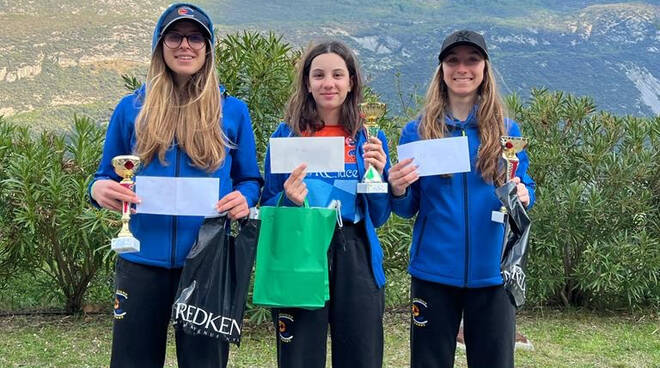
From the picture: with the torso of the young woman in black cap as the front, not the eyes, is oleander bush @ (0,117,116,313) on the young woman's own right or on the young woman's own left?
on the young woman's own right

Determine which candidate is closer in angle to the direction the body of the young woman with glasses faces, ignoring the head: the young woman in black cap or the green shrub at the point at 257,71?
the young woman in black cap

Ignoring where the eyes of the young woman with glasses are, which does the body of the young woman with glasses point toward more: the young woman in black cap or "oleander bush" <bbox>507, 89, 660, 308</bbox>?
the young woman in black cap

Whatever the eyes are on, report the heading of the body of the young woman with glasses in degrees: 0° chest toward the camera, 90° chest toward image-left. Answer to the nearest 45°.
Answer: approximately 0°

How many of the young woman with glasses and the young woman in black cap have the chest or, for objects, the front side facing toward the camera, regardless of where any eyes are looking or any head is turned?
2

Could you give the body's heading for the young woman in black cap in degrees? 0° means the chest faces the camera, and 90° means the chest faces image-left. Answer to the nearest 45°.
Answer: approximately 0°

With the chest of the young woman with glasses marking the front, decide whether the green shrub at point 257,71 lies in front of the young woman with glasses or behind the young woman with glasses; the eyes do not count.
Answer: behind

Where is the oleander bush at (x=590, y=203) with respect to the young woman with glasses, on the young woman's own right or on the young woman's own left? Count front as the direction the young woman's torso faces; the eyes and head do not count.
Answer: on the young woman's own left

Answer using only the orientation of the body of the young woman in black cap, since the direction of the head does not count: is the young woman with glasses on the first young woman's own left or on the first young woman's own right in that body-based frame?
on the first young woman's own right

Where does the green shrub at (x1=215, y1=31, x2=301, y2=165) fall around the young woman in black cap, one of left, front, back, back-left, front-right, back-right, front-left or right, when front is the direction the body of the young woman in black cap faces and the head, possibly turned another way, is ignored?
back-right
